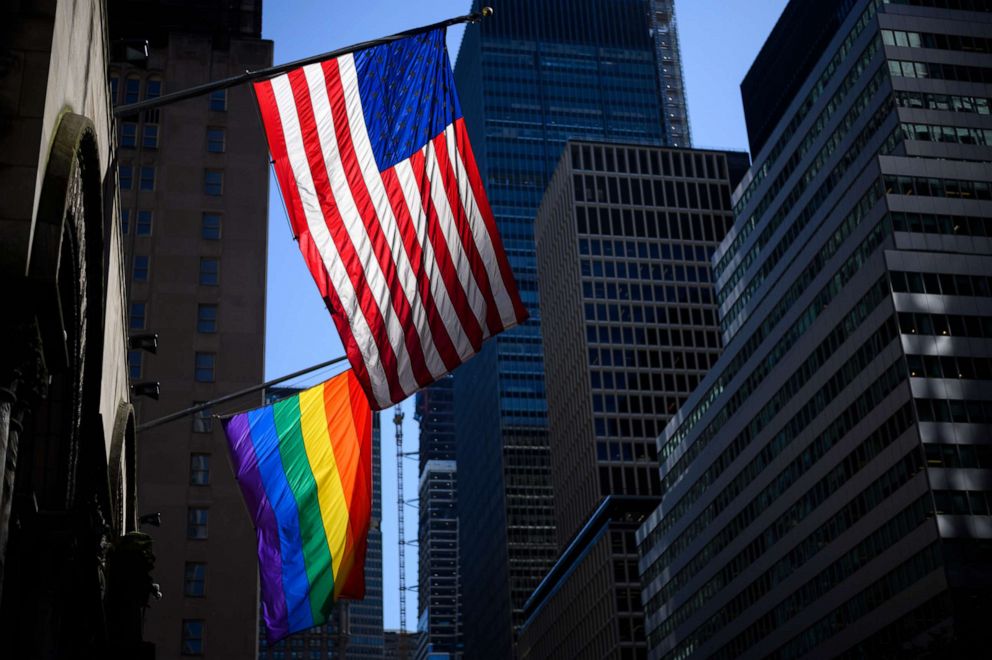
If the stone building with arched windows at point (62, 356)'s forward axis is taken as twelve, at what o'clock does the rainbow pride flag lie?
The rainbow pride flag is roughly at 10 o'clock from the stone building with arched windows.

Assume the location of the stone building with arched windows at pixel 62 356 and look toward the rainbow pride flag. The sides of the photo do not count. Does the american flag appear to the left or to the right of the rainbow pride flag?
right

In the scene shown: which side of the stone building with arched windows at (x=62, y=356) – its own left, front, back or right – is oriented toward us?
right

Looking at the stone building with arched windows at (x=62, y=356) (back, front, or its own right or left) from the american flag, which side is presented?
front
